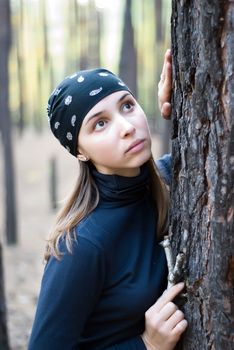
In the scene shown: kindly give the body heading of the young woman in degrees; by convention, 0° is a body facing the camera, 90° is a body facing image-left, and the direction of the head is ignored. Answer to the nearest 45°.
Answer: approximately 315°

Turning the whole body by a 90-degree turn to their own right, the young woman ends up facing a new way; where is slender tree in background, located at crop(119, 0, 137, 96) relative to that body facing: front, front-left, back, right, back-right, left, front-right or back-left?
back-right
